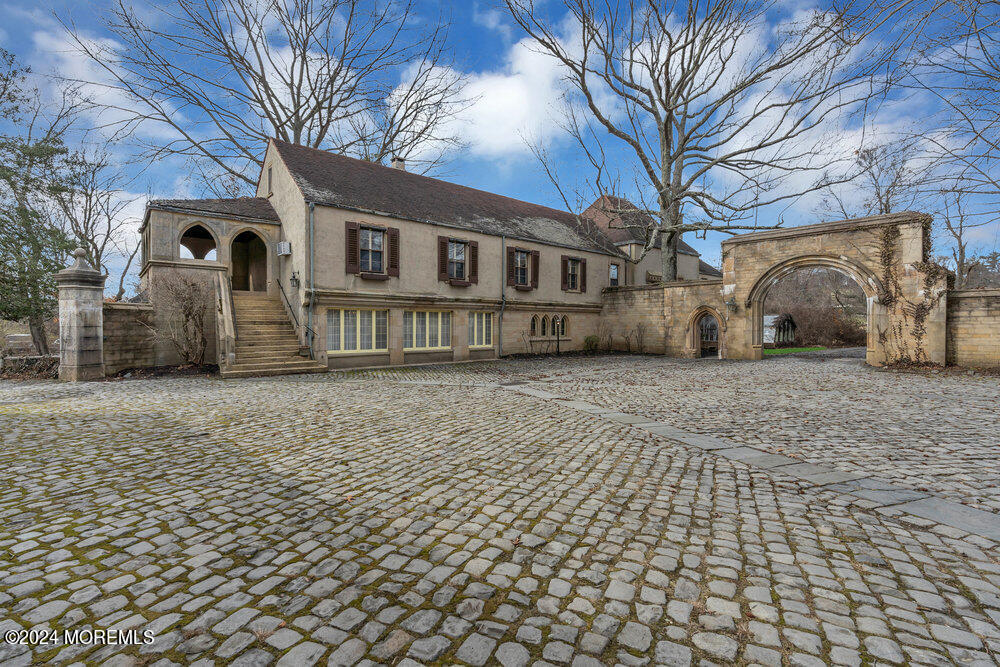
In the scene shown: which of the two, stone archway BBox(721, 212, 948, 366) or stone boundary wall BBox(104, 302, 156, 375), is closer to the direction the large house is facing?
the stone archway

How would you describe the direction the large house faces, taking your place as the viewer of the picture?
facing the viewer and to the right of the viewer

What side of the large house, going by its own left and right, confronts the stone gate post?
right

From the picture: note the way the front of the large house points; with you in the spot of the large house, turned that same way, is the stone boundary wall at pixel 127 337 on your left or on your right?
on your right

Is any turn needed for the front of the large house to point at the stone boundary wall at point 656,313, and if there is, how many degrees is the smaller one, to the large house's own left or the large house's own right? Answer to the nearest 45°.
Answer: approximately 45° to the large house's own left

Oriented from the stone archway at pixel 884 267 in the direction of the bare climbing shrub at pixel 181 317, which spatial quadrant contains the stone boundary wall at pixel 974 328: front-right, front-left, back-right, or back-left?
back-left

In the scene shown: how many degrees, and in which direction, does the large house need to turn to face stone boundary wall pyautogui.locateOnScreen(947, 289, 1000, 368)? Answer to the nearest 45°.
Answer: approximately 45° to its left

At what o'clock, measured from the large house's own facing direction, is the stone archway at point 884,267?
The stone archway is roughly at 11 o'clock from the large house.

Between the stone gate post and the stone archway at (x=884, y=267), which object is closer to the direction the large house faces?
the stone archway

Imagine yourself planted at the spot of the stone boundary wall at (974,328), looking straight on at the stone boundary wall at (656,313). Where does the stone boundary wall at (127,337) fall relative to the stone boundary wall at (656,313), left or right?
left
